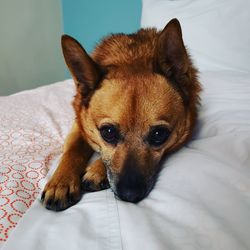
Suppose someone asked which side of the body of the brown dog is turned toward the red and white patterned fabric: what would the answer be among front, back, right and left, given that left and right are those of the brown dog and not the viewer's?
right

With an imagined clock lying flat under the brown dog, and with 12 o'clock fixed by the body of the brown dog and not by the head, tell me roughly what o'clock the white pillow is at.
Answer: The white pillow is roughly at 7 o'clock from the brown dog.

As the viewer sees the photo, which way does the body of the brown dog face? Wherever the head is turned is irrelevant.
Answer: toward the camera
